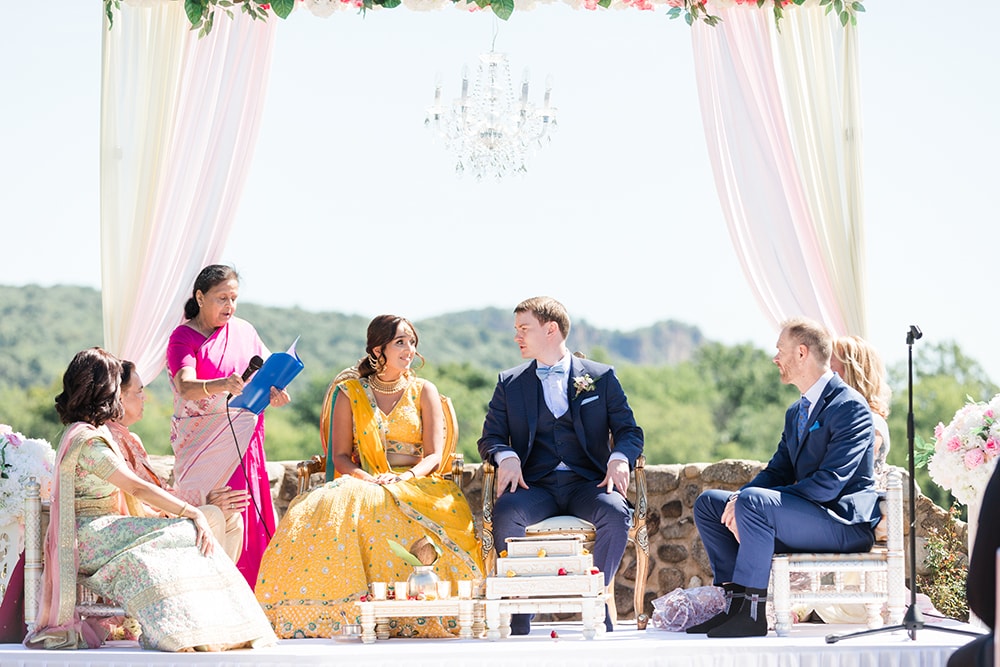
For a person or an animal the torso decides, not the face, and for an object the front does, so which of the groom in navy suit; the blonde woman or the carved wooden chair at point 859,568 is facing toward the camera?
the groom in navy suit

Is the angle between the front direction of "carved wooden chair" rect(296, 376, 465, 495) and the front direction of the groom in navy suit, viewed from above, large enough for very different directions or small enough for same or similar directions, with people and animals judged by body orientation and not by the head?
same or similar directions

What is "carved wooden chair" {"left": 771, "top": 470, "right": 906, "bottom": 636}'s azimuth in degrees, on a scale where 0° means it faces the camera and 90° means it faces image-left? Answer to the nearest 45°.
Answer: approximately 90°

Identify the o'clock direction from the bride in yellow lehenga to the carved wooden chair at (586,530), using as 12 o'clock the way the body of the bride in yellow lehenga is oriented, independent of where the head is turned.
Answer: The carved wooden chair is roughly at 9 o'clock from the bride in yellow lehenga.

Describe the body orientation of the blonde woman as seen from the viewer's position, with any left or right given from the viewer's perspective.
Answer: facing to the left of the viewer

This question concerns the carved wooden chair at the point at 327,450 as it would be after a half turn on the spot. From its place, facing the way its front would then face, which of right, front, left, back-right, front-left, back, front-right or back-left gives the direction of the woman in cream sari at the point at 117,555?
back-left

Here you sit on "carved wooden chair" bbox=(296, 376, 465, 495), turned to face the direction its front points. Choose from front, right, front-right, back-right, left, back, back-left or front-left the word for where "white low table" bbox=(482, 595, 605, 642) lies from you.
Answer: front-left

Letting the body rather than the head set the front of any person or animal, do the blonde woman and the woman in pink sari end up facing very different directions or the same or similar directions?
very different directions

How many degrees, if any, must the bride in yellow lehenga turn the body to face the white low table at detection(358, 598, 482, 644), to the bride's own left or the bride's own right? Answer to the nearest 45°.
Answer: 0° — they already face it

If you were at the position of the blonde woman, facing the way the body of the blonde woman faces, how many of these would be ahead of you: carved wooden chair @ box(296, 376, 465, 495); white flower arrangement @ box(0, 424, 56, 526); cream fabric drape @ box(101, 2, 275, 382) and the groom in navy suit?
4

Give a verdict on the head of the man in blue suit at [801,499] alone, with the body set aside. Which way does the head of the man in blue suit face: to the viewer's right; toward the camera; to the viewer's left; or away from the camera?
to the viewer's left

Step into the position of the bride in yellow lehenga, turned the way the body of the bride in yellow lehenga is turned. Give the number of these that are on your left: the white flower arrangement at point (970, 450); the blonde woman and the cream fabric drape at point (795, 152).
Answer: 3

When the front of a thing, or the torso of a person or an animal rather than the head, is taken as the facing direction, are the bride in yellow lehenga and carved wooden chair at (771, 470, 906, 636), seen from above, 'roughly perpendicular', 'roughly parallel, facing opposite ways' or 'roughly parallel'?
roughly perpendicular

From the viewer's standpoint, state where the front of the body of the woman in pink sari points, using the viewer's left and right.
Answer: facing the viewer and to the right of the viewer

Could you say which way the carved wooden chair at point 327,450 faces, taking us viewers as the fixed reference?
facing the viewer

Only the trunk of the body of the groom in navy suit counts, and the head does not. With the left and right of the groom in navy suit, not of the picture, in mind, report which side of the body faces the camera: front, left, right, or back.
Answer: front
